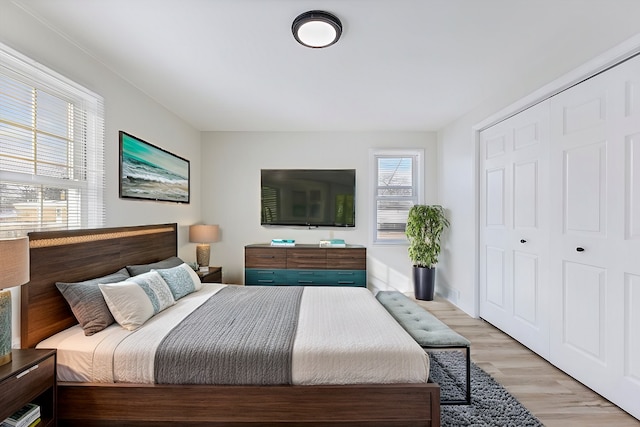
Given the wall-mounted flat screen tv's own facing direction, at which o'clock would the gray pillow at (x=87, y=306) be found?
The gray pillow is roughly at 1 o'clock from the wall-mounted flat screen tv.

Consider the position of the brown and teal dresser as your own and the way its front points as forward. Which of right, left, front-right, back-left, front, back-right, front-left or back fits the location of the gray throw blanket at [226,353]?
front

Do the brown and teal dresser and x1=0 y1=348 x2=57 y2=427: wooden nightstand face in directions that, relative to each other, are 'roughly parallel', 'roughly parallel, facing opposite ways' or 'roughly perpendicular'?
roughly perpendicular

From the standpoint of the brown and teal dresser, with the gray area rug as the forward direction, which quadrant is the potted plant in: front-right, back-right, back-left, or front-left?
front-left

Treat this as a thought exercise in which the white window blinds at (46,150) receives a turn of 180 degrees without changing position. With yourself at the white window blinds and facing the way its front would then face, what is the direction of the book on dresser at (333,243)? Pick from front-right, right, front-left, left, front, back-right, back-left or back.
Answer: back-right

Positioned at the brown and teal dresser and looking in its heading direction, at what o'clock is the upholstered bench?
The upholstered bench is roughly at 11 o'clock from the brown and teal dresser.

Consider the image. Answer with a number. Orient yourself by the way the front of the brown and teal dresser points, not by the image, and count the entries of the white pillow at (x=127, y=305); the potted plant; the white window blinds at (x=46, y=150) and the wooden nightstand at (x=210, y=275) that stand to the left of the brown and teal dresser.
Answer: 1

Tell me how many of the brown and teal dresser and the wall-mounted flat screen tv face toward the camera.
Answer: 2

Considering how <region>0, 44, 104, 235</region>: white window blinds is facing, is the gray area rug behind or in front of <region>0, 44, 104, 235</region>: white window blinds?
in front

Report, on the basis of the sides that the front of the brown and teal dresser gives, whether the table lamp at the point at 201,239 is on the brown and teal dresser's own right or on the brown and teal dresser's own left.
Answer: on the brown and teal dresser's own right

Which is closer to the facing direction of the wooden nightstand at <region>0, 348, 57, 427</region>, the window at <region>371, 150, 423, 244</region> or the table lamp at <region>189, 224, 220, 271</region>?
the window

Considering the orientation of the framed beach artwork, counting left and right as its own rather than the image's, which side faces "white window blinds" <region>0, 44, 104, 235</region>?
right

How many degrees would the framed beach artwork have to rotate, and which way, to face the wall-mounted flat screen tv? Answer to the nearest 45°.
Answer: approximately 45° to its left

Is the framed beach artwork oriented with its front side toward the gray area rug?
yes

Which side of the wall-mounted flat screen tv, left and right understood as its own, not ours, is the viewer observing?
front

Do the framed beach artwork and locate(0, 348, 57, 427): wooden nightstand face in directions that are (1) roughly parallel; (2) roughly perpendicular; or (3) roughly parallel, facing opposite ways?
roughly parallel

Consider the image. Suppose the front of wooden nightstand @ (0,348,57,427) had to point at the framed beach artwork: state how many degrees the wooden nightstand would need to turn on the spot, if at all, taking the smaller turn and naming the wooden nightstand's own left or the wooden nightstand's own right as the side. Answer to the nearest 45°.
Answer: approximately 90° to the wooden nightstand's own left
